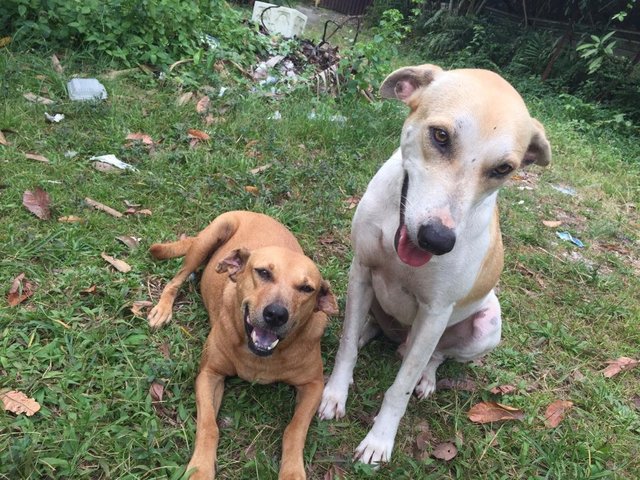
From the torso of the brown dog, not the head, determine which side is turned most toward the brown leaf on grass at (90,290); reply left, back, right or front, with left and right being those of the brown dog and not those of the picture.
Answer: right

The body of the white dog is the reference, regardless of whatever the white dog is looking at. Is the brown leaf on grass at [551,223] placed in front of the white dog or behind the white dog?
behind

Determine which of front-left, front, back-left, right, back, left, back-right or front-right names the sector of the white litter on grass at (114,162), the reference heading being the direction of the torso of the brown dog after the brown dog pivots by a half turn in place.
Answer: front-left

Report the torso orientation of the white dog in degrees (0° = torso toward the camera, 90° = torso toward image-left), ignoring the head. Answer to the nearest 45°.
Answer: approximately 45°

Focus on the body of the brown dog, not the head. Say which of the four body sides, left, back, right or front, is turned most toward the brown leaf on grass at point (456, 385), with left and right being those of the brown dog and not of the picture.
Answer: left

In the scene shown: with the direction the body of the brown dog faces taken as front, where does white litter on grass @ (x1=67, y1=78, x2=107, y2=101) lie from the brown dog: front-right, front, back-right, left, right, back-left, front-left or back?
back-right

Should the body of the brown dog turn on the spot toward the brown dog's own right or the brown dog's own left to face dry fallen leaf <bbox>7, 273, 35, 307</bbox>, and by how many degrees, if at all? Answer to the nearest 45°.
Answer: approximately 90° to the brown dog's own right

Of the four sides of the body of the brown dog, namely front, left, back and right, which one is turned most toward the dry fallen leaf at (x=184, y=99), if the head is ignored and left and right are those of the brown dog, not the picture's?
back

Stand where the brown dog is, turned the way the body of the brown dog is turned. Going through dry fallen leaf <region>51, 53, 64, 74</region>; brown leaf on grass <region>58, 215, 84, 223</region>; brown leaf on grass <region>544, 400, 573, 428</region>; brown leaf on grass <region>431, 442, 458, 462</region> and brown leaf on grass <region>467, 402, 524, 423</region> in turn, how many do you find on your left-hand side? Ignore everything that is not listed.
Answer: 3

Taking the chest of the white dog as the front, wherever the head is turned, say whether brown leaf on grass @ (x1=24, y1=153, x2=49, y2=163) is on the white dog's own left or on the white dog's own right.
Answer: on the white dog's own right

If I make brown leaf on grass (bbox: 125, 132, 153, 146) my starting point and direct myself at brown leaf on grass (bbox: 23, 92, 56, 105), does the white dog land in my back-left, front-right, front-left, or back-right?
back-left

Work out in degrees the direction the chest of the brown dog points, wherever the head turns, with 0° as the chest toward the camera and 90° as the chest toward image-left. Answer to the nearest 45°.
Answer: approximately 0°
